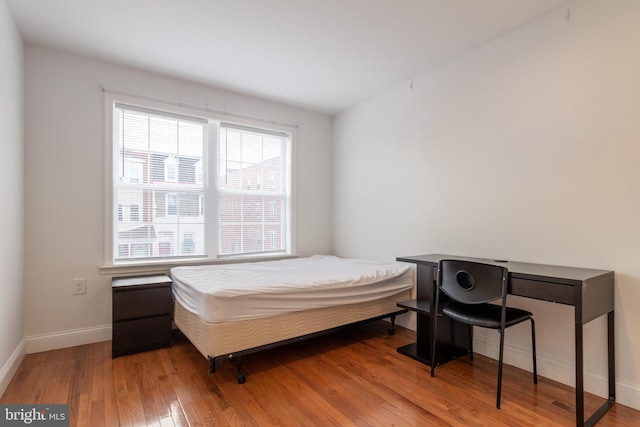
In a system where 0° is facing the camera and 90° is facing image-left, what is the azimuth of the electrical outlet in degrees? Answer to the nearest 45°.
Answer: approximately 0°

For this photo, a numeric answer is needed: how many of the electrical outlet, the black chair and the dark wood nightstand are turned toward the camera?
2

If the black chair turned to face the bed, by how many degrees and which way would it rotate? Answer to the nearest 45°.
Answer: approximately 135° to its left

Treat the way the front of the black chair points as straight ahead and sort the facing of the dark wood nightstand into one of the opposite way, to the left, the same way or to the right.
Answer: to the right

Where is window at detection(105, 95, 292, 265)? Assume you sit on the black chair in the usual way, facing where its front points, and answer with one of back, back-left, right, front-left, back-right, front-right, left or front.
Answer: back-left

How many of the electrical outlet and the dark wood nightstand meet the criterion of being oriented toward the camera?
2

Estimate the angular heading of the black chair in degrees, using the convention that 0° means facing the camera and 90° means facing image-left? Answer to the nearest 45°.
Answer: approximately 225°
